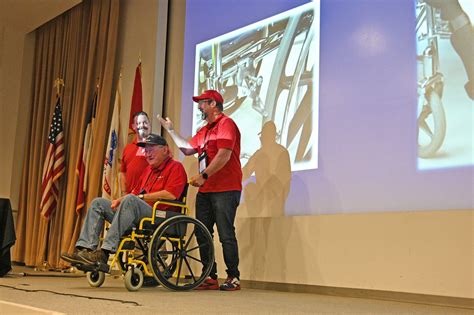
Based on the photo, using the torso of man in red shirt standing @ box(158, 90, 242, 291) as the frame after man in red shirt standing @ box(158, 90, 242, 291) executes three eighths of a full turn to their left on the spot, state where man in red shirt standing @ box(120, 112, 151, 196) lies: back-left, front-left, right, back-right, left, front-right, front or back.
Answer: back

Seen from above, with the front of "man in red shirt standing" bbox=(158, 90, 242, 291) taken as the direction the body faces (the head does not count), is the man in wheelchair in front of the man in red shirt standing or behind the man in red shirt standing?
in front

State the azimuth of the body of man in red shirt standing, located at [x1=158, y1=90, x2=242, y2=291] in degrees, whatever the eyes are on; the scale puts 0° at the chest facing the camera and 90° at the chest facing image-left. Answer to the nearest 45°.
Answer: approximately 90°

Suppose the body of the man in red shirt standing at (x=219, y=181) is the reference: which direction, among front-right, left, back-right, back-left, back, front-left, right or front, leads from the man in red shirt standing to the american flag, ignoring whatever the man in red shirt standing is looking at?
front-right

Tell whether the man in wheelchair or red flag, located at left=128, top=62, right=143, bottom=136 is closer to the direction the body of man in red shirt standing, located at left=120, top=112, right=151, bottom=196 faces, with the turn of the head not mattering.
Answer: the man in wheelchair

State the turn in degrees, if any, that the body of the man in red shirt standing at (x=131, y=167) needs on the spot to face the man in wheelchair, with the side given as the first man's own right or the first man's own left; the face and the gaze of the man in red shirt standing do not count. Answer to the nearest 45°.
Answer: approximately 45° to the first man's own right

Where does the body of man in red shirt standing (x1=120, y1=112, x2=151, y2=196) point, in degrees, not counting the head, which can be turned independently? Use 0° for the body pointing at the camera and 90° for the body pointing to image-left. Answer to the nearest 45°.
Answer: approximately 315°

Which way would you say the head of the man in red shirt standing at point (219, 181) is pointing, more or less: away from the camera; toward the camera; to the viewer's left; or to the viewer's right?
to the viewer's left

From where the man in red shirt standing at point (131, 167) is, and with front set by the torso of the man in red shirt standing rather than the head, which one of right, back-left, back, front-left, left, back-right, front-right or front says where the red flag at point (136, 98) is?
back-left

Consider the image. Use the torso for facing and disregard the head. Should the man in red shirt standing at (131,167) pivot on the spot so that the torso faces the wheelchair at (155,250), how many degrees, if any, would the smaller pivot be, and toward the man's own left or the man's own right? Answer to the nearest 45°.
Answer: approximately 45° to the man's own right
